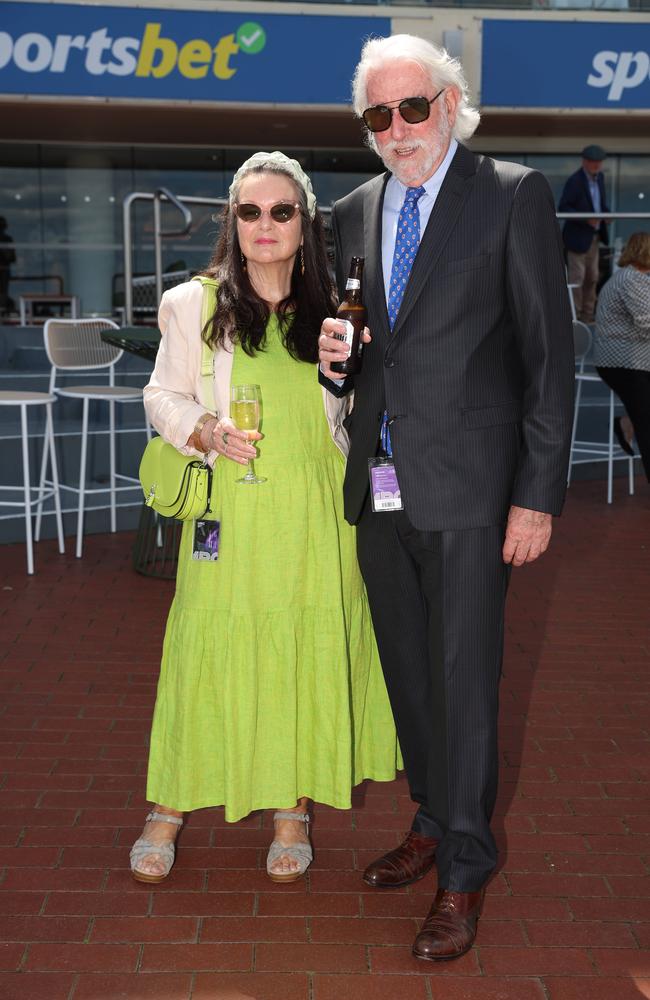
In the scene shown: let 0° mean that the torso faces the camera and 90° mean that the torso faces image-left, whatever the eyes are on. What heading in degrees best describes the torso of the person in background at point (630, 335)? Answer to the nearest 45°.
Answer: approximately 225°

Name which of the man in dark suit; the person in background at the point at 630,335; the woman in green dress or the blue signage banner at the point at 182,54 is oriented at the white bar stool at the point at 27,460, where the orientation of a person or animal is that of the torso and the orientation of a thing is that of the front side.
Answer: the blue signage banner

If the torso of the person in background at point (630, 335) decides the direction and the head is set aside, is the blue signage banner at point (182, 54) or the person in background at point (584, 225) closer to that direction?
the person in background

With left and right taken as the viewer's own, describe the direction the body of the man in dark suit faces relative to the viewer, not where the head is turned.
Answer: facing the viewer and to the left of the viewer

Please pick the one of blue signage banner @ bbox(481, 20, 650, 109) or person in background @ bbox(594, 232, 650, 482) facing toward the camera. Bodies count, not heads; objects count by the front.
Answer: the blue signage banner

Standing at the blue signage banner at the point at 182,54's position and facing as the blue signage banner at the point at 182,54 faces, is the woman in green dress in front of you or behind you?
in front

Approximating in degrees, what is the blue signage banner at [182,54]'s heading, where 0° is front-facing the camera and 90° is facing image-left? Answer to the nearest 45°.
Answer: approximately 0°

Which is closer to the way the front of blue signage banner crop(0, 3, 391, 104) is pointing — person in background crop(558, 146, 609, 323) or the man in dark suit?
the man in dark suit

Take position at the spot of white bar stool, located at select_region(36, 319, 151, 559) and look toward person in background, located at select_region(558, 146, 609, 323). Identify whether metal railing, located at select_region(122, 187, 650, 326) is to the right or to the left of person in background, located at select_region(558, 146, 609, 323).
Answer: left

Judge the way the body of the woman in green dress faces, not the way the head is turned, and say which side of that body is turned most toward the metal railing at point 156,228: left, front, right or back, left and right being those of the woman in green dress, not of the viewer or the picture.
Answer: back

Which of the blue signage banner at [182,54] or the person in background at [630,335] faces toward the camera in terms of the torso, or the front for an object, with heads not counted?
the blue signage banner

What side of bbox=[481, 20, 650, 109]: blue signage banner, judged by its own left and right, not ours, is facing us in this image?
front

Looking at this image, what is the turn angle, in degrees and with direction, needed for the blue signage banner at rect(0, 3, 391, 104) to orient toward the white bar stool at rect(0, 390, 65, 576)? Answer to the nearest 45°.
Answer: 0° — it already faces it

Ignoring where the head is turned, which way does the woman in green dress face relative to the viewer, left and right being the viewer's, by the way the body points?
facing the viewer

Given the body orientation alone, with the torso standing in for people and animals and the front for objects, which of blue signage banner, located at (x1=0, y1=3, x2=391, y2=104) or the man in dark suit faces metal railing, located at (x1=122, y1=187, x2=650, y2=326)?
the blue signage banner

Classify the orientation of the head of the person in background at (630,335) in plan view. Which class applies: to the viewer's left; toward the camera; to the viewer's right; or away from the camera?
away from the camera
